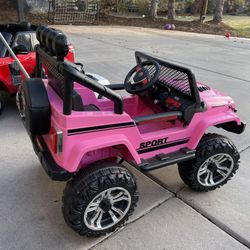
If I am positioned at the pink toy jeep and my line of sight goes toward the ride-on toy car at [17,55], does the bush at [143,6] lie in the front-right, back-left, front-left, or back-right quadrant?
front-right

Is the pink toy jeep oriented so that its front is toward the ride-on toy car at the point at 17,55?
no

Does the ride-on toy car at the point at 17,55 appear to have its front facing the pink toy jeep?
no

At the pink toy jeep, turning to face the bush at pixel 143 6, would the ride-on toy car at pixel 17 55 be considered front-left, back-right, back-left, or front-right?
front-left

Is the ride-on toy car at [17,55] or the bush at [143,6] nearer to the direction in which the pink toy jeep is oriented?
the bush

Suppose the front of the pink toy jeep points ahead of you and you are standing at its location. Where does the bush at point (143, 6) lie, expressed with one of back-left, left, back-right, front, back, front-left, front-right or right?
front-left

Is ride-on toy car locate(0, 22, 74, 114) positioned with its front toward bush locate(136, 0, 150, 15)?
no

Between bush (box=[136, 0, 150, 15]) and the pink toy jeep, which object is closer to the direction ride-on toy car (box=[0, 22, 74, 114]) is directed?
the pink toy jeep

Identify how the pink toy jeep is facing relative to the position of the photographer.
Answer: facing away from the viewer and to the right of the viewer
